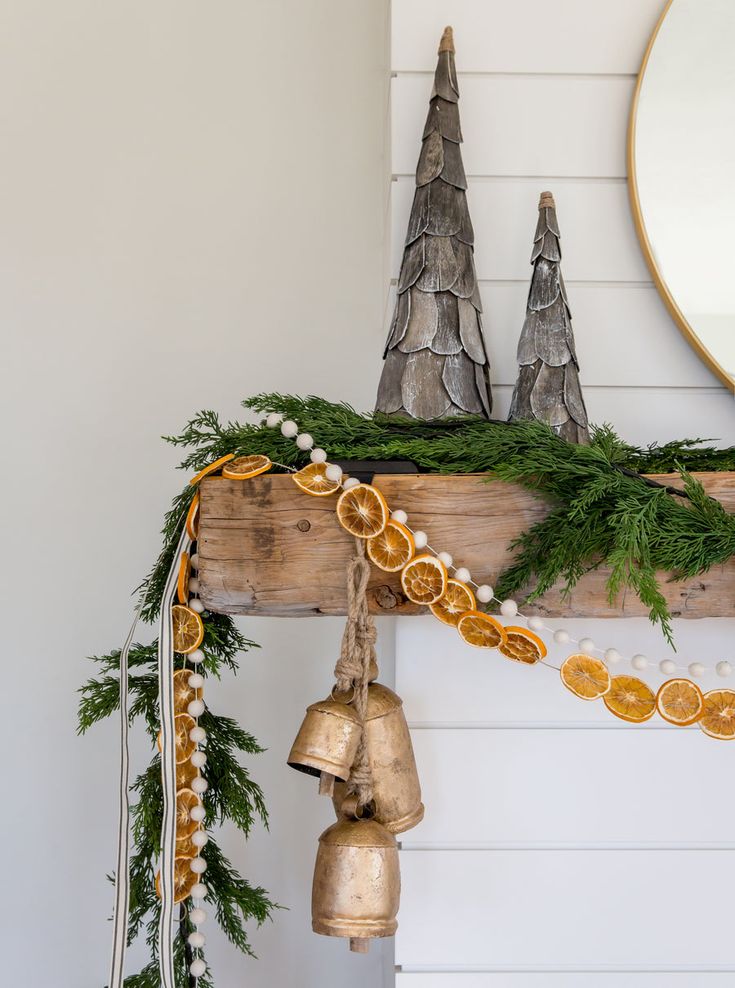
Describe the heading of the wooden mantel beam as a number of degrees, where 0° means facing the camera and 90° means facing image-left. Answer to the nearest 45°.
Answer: approximately 0°
